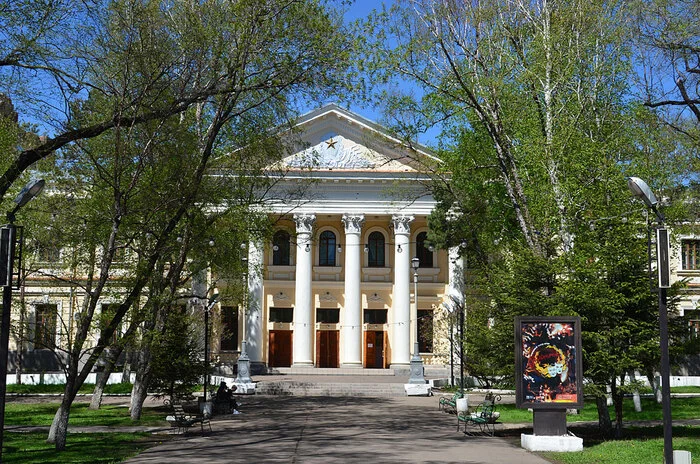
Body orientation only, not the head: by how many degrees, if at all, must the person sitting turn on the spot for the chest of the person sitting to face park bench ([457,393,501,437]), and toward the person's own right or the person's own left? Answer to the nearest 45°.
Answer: approximately 45° to the person's own right

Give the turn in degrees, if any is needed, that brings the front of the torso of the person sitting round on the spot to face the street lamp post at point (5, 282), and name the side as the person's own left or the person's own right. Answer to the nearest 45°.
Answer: approximately 90° to the person's own right

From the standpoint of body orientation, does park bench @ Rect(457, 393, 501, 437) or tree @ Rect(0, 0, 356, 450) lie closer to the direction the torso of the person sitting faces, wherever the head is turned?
the park bench

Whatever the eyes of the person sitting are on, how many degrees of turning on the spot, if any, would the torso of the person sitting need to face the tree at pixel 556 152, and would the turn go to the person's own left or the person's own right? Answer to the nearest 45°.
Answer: approximately 45° to the person's own right

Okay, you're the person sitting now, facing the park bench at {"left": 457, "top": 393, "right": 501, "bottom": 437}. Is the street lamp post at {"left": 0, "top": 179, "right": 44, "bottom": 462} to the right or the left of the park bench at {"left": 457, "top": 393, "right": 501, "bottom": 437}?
right

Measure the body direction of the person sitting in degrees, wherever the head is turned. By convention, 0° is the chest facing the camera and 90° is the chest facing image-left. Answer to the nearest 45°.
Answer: approximately 270°

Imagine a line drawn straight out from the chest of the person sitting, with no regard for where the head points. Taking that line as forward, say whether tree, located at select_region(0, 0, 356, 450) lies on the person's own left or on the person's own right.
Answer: on the person's own right

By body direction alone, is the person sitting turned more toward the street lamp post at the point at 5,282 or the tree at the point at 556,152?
the tree
